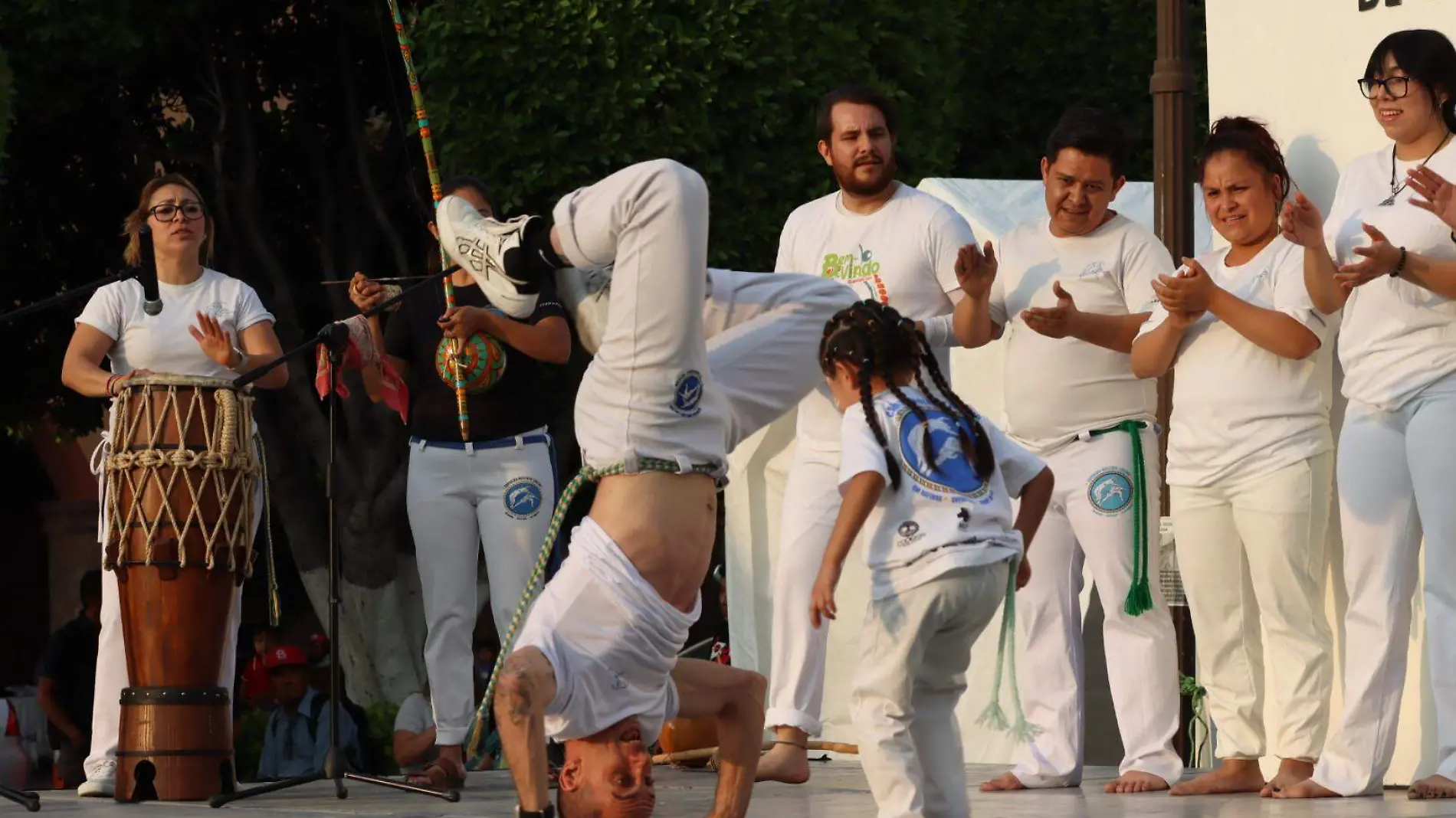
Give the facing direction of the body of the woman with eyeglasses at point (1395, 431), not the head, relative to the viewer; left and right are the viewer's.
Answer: facing the viewer and to the left of the viewer

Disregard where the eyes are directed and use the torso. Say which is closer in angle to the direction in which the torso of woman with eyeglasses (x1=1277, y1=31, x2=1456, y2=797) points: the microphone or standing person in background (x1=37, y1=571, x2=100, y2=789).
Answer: the microphone

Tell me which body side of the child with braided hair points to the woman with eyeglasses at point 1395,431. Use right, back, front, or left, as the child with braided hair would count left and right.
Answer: right

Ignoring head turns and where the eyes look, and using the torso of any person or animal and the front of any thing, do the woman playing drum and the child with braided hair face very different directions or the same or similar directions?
very different directions

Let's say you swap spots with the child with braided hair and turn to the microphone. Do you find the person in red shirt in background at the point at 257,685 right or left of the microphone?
right

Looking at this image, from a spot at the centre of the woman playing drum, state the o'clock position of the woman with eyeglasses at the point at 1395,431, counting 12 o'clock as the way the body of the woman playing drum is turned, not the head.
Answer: The woman with eyeglasses is roughly at 10 o'clock from the woman playing drum.

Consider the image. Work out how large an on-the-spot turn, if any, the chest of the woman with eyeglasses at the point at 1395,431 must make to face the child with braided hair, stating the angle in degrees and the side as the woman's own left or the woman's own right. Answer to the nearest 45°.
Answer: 0° — they already face them

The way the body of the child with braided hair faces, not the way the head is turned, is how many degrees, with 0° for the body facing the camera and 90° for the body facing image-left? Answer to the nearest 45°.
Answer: approximately 135°

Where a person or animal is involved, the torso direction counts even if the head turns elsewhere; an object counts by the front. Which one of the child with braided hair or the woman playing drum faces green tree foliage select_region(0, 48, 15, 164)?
the child with braided hair

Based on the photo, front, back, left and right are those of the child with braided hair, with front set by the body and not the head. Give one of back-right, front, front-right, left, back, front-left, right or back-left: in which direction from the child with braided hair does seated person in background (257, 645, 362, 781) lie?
front

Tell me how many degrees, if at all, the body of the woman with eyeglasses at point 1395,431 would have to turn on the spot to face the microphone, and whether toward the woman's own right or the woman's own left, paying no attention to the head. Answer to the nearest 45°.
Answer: approximately 45° to the woman's own right

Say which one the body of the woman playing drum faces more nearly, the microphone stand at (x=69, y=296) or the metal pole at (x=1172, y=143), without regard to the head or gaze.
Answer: the microphone stand

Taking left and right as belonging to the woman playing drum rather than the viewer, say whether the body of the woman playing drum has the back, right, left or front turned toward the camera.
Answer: front
